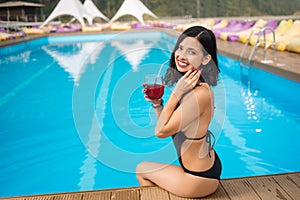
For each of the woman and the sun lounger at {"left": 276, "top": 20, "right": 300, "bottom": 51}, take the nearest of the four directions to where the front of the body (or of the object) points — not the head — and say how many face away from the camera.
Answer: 0

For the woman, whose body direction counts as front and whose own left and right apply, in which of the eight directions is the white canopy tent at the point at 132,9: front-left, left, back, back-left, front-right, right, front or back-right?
right

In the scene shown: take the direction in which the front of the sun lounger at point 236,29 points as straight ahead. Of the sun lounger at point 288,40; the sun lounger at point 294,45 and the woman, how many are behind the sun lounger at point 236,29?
0

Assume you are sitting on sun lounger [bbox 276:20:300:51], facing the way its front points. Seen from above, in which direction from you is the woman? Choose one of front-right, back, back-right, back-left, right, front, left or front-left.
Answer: front-left

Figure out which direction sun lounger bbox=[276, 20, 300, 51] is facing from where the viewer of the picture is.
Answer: facing the viewer and to the left of the viewer

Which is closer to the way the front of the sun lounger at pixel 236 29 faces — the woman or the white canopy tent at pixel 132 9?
the woman

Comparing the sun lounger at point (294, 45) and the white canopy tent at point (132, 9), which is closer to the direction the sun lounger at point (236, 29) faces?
the sun lounger

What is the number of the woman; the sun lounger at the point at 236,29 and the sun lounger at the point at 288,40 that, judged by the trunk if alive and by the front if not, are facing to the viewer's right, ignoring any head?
0

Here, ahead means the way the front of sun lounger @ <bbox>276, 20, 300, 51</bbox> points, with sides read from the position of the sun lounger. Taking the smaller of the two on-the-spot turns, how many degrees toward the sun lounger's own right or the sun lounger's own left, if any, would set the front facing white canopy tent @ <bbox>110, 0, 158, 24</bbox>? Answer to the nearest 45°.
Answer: approximately 90° to the sun lounger's own right

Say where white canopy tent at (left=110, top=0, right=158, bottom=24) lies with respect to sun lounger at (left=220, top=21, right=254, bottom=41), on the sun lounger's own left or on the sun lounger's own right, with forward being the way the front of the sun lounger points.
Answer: on the sun lounger's own right

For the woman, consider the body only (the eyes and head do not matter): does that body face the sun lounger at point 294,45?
no

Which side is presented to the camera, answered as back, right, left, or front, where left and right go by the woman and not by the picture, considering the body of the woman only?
left

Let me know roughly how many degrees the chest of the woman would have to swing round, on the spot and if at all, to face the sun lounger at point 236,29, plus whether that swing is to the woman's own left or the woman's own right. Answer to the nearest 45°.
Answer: approximately 90° to the woman's own right
